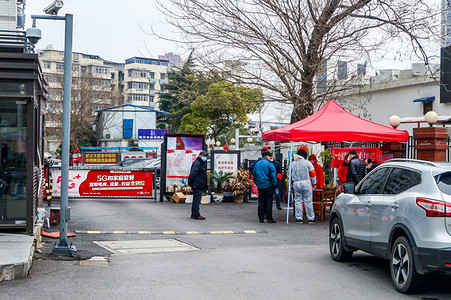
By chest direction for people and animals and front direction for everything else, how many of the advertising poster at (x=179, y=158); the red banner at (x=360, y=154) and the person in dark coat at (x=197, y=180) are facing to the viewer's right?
1

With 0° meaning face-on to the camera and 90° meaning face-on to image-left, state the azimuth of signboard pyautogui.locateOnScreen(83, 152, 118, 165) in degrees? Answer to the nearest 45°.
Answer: approximately 0°

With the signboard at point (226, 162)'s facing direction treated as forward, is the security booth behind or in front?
in front

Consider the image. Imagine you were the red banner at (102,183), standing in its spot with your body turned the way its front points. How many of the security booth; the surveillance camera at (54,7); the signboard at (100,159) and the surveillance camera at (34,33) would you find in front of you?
3

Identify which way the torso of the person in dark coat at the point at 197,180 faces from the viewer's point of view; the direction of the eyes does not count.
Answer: to the viewer's right

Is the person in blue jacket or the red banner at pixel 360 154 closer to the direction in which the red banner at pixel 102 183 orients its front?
the person in blue jacket

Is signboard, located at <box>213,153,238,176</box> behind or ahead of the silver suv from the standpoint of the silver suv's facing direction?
ahead

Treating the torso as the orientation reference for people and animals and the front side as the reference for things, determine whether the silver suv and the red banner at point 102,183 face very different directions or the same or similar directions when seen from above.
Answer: very different directions

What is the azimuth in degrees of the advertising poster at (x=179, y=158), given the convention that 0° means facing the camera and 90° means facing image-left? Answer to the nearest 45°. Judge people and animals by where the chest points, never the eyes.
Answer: approximately 0°
